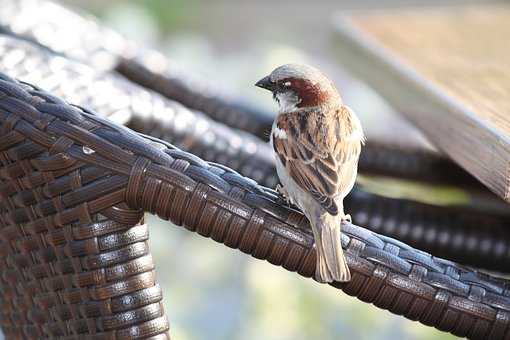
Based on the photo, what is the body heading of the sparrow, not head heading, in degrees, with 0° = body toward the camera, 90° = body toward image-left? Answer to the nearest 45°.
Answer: approximately 135°
